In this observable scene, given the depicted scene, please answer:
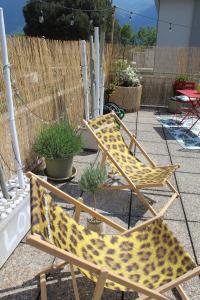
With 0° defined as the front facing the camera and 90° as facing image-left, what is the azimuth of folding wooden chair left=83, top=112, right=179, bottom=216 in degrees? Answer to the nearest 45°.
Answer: approximately 315°

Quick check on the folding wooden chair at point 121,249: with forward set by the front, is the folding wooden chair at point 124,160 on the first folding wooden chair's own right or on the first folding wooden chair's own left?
on the first folding wooden chair's own left

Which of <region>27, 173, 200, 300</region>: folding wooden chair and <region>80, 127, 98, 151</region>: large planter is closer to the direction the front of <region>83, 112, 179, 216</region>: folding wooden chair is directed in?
the folding wooden chair

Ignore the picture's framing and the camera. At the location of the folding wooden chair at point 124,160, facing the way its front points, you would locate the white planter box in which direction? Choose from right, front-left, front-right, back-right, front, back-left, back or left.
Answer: right

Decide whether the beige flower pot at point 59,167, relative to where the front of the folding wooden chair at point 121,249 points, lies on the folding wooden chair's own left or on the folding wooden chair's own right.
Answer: on the folding wooden chair's own left

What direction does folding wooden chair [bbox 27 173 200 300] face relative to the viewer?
to the viewer's right

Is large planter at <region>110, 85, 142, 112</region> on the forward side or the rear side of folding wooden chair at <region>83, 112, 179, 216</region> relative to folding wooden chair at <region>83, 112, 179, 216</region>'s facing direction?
on the rear side

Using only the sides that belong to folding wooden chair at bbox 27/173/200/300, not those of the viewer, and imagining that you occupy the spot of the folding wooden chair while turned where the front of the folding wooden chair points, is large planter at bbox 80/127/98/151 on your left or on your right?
on your left

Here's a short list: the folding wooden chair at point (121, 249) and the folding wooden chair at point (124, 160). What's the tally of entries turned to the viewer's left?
0

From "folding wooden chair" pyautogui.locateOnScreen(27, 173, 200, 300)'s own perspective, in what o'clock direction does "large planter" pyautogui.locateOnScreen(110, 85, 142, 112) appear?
The large planter is roughly at 9 o'clock from the folding wooden chair.
